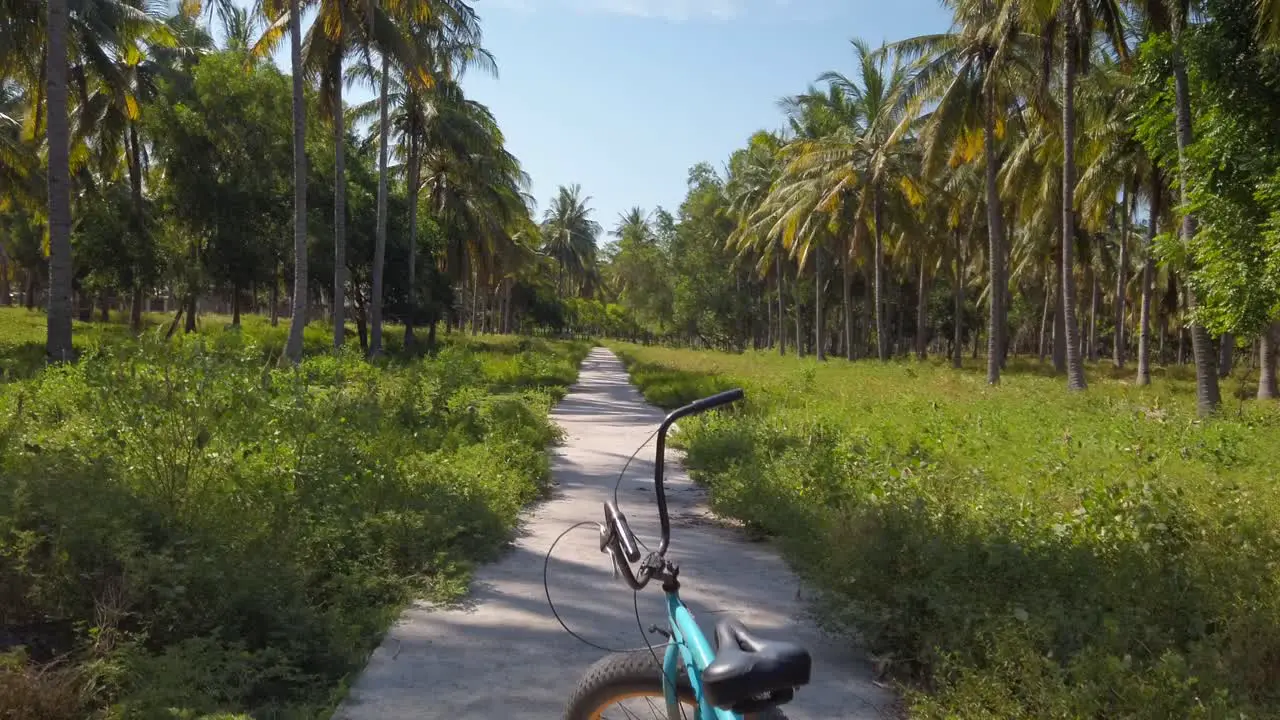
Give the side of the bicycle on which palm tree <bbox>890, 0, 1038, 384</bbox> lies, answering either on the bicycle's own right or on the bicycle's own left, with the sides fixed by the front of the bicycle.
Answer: on the bicycle's own right

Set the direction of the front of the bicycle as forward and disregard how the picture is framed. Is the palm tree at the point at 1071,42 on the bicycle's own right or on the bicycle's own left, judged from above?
on the bicycle's own right

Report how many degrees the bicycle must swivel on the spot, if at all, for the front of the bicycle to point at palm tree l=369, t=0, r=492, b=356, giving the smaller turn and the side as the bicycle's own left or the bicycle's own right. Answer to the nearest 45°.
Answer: approximately 45° to the bicycle's own right

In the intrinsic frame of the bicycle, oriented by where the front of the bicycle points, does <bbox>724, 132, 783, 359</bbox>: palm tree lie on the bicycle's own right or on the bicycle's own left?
on the bicycle's own right

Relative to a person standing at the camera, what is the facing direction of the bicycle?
facing away from the viewer and to the left of the viewer

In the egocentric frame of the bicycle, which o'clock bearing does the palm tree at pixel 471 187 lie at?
The palm tree is roughly at 1 o'clock from the bicycle.

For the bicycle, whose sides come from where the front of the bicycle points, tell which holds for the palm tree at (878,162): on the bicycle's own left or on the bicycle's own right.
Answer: on the bicycle's own right
